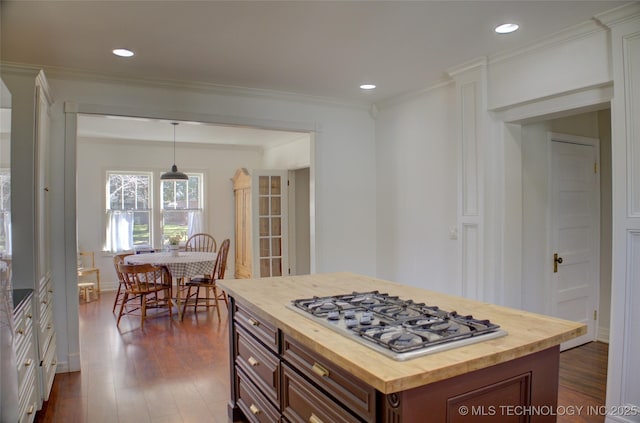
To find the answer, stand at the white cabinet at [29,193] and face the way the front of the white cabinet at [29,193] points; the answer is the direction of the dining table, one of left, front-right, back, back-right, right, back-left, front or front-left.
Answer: front-left

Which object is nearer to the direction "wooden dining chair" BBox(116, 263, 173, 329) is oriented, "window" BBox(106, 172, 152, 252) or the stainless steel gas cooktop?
the window

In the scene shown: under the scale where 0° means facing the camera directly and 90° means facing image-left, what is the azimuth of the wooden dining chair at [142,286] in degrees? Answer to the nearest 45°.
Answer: approximately 225°

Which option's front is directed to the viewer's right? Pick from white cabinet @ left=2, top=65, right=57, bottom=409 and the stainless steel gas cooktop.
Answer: the white cabinet

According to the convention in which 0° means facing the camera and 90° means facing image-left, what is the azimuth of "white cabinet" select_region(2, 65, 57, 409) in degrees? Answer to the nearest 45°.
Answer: approximately 270°

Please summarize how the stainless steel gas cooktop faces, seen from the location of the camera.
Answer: facing the viewer and to the left of the viewer

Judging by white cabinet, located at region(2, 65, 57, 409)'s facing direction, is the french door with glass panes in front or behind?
in front

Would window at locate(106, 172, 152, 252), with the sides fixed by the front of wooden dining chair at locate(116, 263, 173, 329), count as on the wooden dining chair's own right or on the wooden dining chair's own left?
on the wooden dining chair's own left

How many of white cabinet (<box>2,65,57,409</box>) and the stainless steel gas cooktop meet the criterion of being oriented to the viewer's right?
1

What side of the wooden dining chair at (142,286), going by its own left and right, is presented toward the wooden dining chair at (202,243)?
front
